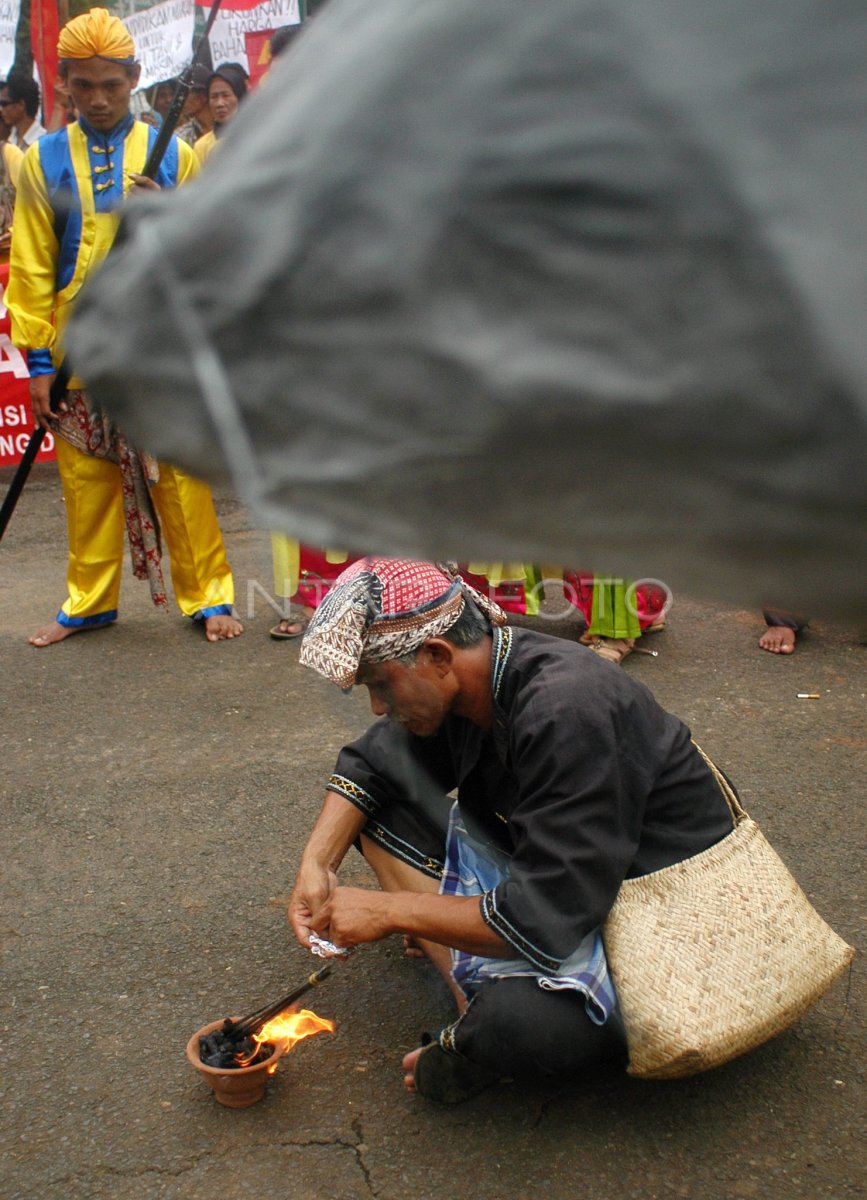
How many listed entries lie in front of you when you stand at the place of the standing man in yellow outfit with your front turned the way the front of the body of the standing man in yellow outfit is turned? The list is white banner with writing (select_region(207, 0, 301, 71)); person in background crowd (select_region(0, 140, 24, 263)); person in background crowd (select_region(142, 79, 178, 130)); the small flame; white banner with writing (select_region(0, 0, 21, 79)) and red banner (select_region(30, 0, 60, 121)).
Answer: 1

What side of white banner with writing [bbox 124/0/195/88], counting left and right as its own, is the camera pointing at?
front

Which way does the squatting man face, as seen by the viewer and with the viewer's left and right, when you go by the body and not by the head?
facing the viewer and to the left of the viewer

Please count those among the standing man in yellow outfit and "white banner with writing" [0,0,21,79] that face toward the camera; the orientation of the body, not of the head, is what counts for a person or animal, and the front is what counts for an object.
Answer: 2

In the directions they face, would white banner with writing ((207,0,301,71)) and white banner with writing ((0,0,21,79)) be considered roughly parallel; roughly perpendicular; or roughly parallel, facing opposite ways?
roughly parallel

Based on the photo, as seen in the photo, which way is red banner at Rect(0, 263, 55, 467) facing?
toward the camera

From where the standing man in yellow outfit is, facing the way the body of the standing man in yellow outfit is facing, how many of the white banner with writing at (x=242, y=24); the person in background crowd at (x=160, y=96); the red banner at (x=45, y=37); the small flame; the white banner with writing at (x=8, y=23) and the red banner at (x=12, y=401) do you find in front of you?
1

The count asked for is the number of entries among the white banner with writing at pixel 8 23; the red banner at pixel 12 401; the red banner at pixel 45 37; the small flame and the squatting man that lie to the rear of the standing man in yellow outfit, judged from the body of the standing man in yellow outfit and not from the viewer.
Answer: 3

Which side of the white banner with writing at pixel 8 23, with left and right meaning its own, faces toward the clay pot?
front

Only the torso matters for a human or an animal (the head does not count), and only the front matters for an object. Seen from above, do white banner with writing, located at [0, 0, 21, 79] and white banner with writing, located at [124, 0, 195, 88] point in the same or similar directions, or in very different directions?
same or similar directions

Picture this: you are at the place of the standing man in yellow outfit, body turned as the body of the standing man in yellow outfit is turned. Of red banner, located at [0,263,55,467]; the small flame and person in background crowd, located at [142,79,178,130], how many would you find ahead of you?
1

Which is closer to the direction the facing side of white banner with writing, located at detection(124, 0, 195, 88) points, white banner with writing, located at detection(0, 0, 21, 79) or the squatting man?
the squatting man

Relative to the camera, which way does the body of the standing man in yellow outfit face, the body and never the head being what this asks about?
toward the camera

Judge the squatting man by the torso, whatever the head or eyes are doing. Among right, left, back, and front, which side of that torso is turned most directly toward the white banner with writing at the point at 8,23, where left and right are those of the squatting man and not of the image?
right

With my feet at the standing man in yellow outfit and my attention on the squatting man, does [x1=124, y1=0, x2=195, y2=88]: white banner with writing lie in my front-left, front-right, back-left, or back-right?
back-left
